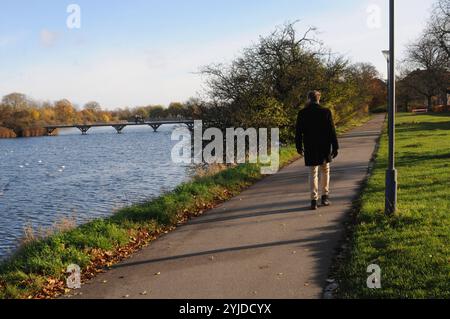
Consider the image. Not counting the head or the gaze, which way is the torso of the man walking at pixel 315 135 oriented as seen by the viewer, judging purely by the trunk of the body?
away from the camera

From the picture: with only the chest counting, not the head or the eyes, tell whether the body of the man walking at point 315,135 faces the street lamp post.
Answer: no
